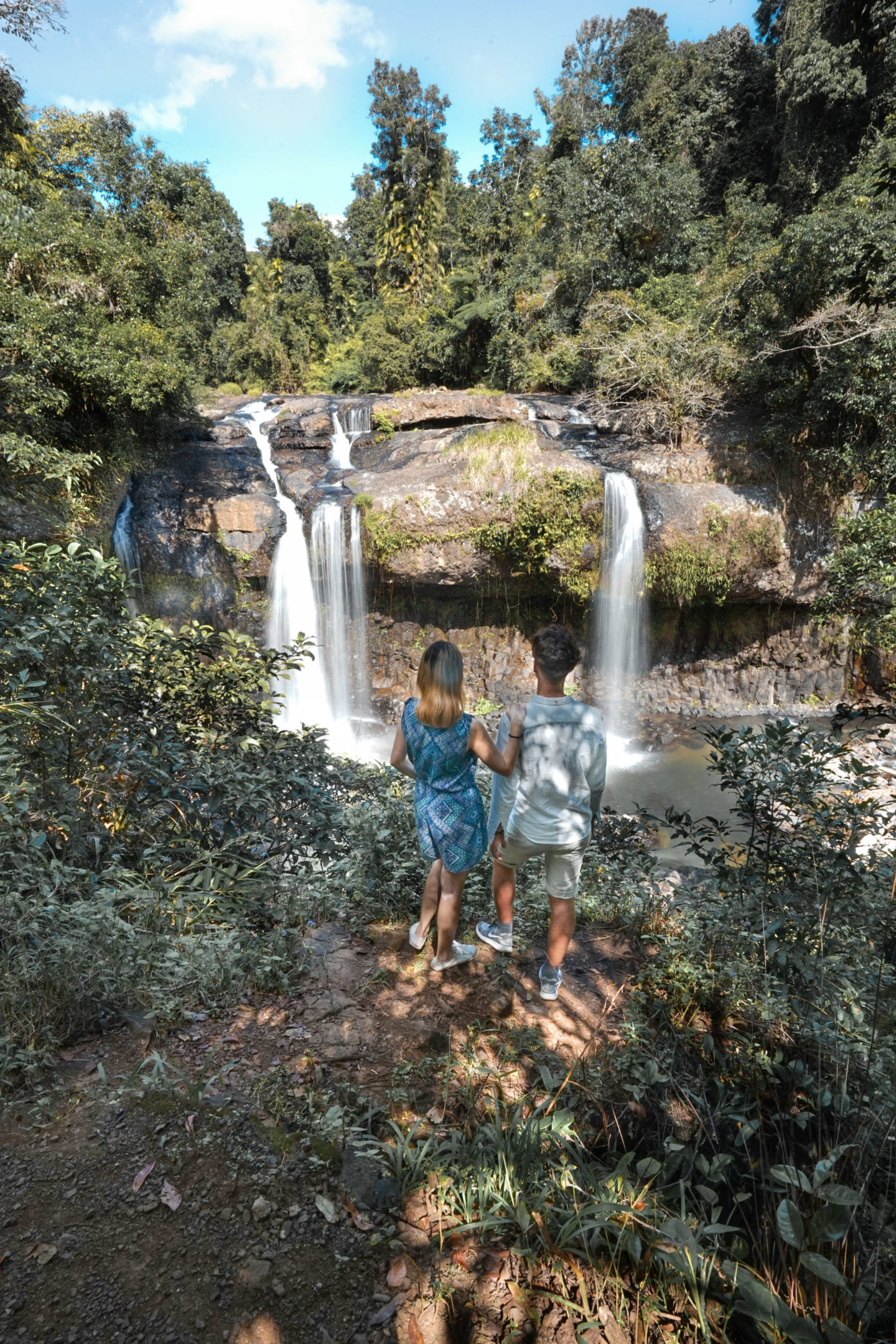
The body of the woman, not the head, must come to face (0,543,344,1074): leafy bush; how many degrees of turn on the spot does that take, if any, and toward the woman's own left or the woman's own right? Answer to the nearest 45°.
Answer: approximately 90° to the woman's own left

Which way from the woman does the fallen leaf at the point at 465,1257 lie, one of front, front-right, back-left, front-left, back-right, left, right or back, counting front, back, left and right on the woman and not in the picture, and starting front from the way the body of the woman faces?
back

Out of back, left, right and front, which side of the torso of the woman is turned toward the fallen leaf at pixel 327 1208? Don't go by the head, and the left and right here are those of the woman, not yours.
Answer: back

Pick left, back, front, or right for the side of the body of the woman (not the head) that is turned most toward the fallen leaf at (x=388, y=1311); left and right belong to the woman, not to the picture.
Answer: back

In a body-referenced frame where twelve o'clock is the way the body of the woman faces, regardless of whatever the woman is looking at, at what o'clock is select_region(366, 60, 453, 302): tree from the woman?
The tree is roughly at 12 o'clock from the woman.

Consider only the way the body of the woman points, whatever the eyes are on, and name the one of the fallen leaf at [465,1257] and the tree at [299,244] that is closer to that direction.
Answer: the tree

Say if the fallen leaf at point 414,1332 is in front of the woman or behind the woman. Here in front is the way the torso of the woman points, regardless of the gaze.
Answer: behind

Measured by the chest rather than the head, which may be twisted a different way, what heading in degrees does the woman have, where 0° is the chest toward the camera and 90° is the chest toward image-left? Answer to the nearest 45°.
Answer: approximately 180°

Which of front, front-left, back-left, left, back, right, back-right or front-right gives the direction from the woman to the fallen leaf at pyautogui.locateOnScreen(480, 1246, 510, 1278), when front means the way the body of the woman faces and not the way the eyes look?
back

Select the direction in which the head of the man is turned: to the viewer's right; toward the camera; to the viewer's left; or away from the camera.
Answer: away from the camera

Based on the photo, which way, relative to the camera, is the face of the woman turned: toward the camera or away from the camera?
away from the camera

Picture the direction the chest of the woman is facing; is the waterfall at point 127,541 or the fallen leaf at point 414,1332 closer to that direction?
the waterfall

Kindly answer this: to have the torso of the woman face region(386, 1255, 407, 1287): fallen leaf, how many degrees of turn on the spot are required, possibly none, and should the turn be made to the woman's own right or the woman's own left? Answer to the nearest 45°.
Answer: approximately 180°
